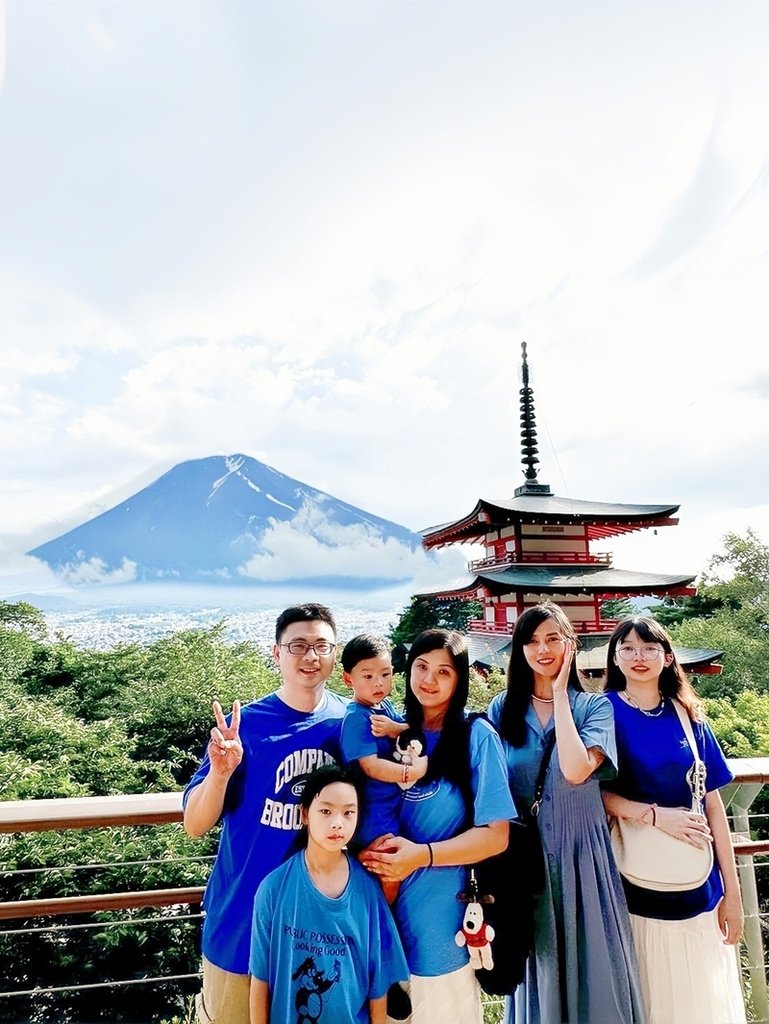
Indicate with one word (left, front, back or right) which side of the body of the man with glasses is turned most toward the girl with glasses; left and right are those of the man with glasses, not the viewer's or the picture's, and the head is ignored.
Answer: left

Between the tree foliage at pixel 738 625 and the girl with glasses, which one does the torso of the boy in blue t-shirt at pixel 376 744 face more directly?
the girl with glasses

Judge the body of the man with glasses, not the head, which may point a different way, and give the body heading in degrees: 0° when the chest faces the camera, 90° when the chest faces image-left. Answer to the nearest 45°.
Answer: approximately 0°

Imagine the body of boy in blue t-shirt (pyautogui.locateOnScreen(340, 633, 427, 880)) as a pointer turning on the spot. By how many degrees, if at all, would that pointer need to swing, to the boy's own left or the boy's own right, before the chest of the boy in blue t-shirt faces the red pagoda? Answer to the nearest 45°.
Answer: approximately 135° to the boy's own left

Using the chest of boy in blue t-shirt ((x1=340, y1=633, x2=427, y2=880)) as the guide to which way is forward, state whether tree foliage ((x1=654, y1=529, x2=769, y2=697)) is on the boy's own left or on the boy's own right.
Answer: on the boy's own left
